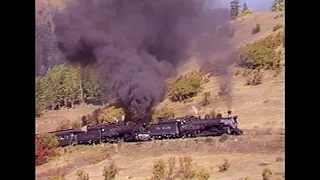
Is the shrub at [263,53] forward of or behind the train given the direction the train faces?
forward

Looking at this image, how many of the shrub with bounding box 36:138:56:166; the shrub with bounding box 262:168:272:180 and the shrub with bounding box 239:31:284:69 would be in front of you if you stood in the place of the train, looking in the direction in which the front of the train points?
2

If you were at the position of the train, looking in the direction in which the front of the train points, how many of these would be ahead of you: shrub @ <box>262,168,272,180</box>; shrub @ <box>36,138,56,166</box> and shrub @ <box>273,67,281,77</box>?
2

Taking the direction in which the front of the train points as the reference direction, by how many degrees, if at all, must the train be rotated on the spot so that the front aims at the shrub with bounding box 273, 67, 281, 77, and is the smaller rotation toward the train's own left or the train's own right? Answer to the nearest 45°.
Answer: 0° — it already faces it

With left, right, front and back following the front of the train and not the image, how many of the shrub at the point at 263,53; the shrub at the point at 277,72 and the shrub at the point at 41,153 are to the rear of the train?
1

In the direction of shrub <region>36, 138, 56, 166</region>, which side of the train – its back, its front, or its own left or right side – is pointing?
back

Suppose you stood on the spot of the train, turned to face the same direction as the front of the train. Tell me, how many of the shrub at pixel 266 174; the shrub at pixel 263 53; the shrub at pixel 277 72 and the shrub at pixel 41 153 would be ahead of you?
3

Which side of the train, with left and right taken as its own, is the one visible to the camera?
right
